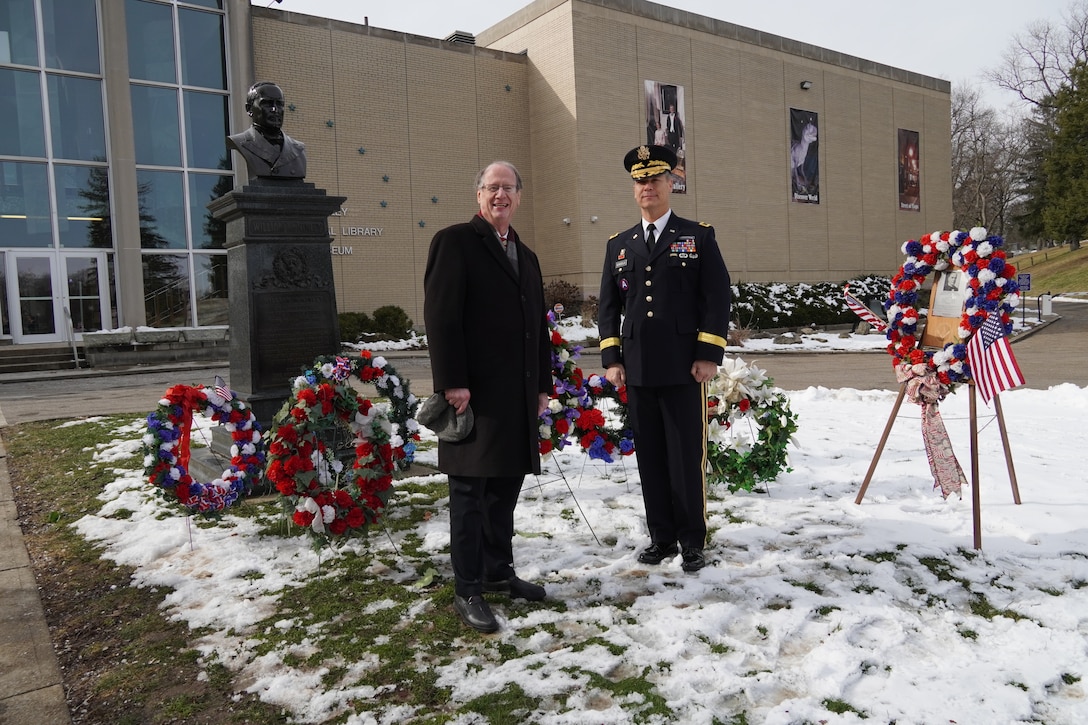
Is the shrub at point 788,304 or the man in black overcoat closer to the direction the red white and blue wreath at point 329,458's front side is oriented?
the man in black overcoat

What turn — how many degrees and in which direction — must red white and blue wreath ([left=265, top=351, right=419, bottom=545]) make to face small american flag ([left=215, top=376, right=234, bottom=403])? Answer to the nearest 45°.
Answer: approximately 135° to its right

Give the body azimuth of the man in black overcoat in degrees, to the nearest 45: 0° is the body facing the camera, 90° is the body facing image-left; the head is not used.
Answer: approximately 315°

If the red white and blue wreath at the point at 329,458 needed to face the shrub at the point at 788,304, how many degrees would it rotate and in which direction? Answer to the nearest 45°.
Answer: approximately 135° to its left

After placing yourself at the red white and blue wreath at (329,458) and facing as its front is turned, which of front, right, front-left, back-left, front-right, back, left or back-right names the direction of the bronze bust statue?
back

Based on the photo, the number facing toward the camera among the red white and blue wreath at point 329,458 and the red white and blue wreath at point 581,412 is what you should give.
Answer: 2

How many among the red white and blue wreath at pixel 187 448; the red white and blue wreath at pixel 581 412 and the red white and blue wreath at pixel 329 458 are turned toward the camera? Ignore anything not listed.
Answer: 3

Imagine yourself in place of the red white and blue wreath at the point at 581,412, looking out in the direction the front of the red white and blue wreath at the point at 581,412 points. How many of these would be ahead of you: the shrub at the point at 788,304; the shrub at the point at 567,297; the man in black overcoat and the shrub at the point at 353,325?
1
